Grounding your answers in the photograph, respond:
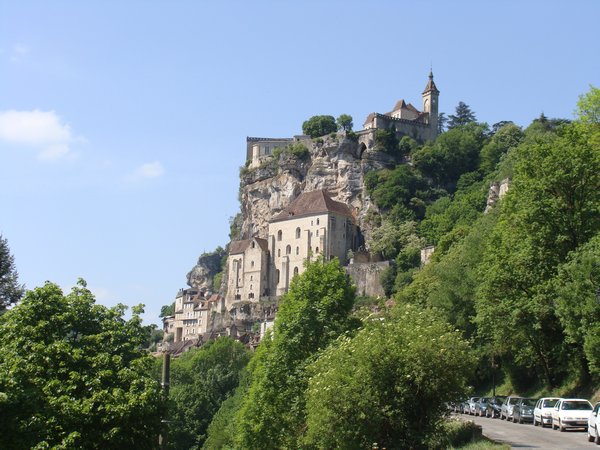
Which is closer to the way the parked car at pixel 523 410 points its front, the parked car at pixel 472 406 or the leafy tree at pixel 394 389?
the leafy tree

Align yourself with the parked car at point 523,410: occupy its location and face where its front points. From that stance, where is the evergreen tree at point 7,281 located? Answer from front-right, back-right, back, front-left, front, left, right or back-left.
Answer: back-right

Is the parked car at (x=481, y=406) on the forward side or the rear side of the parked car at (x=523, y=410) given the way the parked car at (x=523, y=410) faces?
on the rear side

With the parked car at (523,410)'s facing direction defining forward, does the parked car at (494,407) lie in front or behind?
behind

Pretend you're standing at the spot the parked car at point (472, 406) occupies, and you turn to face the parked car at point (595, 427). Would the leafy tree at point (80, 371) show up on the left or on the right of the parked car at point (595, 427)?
right

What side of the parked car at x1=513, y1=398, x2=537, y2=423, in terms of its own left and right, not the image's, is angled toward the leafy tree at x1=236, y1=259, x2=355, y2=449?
right

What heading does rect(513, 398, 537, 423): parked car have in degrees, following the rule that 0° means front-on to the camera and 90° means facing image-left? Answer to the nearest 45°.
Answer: approximately 315°
